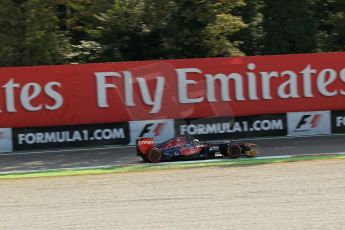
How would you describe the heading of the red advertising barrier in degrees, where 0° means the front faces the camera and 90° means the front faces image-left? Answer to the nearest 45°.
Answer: approximately 0°

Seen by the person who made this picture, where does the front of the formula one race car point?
facing to the right of the viewer

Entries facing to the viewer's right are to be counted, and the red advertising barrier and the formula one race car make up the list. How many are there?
1

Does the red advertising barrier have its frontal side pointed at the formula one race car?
yes

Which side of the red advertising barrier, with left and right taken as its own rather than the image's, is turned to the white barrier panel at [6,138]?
right

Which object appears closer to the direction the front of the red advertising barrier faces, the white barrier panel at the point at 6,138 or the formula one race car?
the formula one race car

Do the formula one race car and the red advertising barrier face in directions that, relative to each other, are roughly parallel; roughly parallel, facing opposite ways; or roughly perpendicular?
roughly perpendicular

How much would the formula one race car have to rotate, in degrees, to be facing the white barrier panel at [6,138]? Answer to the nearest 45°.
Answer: approximately 135° to its left
